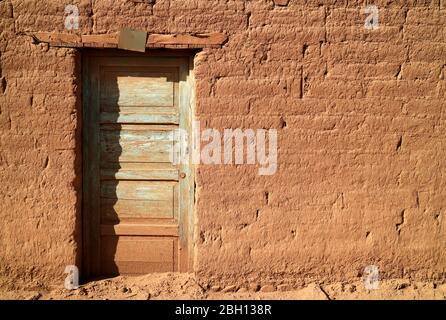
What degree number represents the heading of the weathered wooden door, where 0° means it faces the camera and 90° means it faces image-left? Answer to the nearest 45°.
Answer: approximately 0°
